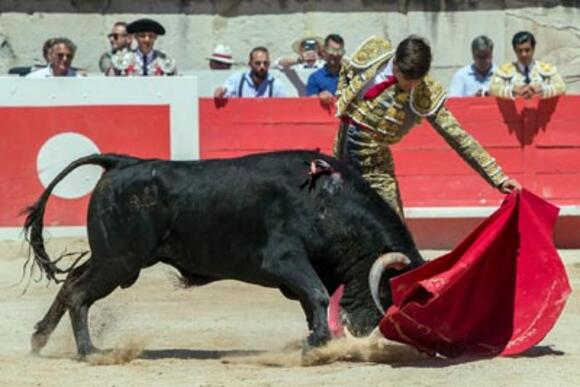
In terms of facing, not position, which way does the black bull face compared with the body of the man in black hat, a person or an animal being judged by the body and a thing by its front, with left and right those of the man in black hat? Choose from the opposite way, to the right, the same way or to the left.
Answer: to the left

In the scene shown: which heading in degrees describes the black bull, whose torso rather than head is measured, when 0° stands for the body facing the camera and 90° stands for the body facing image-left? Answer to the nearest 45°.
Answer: approximately 270°

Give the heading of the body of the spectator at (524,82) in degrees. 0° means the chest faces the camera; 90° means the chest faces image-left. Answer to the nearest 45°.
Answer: approximately 0°

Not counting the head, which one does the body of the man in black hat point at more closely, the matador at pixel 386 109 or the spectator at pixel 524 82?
the matador

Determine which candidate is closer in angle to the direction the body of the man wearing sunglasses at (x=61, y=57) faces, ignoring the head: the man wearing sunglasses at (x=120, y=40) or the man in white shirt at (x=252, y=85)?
the man in white shirt
